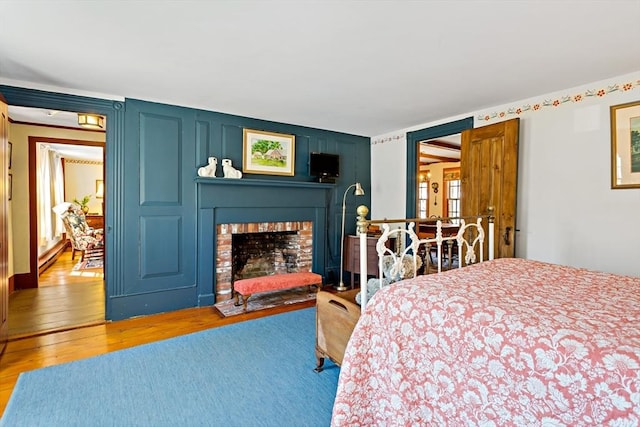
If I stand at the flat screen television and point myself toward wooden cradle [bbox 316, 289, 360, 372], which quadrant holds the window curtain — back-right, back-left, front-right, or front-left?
back-right

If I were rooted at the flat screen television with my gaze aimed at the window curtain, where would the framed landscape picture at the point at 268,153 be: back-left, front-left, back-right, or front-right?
front-left

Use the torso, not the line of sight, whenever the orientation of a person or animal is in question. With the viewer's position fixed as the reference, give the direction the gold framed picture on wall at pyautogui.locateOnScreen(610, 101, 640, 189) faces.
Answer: facing the viewer and to the left of the viewer

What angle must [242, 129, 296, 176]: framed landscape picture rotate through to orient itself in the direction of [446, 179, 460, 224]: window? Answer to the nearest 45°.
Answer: approximately 90° to its left

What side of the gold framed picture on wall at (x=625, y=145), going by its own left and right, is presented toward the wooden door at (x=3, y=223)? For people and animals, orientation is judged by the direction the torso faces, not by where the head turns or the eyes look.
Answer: front

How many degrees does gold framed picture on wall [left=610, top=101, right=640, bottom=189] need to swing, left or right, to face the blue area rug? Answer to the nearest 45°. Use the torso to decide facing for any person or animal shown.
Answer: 0° — it already faces it

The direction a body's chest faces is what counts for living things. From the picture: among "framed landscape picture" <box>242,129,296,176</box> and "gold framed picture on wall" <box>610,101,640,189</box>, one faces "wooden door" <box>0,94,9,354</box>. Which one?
the gold framed picture on wall

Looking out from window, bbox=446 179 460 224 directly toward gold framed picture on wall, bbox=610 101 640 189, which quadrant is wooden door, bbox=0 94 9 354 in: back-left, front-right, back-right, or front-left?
front-right

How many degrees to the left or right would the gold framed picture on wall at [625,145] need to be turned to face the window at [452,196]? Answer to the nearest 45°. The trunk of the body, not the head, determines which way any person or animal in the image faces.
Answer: approximately 90° to its right

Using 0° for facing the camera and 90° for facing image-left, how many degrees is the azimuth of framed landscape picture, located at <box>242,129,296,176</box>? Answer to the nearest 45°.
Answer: approximately 315°

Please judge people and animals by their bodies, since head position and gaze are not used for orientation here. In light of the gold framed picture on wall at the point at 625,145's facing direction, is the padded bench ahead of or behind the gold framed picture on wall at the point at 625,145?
ahead

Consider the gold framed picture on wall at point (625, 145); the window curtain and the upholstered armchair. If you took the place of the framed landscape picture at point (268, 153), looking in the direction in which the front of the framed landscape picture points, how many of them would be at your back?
2

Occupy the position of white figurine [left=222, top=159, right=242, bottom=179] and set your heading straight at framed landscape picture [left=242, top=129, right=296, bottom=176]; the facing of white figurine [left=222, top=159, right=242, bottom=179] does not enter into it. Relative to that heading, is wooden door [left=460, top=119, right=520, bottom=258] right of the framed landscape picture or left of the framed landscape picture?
right

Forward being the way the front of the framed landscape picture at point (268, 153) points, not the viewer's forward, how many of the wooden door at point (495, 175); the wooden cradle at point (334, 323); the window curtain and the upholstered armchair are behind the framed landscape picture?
2

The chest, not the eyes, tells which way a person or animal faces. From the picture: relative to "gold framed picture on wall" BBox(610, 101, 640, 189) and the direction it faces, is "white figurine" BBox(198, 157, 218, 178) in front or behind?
in front

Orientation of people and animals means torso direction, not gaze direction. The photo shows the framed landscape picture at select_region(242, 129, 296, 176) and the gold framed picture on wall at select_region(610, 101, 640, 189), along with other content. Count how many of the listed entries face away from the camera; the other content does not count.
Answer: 0
